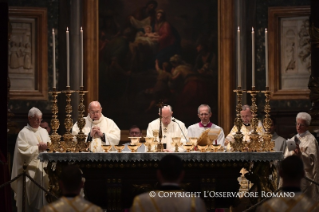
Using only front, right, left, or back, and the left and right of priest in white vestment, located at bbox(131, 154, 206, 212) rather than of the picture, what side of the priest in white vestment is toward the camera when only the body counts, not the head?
back

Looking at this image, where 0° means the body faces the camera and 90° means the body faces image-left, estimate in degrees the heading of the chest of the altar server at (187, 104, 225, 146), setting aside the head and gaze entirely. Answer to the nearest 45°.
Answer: approximately 0°

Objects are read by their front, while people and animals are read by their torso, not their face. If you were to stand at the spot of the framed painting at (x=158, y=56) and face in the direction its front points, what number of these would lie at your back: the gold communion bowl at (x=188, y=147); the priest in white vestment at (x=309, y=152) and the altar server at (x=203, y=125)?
0

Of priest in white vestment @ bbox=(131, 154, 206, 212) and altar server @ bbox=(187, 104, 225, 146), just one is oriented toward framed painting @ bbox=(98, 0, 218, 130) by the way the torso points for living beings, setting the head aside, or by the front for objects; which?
the priest in white vestment

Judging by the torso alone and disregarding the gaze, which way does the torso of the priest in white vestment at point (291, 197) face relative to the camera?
away from the camera

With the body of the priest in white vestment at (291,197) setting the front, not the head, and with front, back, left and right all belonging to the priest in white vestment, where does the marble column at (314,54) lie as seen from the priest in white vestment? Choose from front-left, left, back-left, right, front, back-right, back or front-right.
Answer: front

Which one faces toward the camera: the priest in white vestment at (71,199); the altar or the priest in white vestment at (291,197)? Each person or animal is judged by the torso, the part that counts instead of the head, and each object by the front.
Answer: the altar

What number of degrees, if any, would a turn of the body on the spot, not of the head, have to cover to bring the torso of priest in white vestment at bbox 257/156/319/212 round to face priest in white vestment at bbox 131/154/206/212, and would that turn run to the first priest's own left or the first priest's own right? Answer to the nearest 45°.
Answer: approximately 90° to the first priest's own left

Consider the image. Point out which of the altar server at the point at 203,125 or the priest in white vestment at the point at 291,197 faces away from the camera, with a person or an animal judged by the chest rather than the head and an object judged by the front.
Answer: the priest in white vestment

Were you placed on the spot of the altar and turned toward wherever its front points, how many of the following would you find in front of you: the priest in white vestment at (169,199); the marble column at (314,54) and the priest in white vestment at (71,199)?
2

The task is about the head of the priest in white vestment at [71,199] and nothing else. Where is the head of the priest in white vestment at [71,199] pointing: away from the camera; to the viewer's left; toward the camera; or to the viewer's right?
away from the camera

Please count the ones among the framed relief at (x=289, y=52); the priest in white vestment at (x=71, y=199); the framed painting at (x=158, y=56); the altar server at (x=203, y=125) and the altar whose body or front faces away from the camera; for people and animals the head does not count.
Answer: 1

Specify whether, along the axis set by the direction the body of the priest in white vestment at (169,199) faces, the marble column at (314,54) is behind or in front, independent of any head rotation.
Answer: in front

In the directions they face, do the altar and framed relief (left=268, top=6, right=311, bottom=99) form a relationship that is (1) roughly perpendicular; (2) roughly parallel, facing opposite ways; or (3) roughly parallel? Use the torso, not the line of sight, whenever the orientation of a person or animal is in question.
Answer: roughly parallel

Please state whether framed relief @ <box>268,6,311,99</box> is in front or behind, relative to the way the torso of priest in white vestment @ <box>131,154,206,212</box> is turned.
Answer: in front

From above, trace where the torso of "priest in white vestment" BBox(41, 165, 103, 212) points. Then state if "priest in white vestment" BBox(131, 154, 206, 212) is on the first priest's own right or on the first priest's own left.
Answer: on the first priest's own right

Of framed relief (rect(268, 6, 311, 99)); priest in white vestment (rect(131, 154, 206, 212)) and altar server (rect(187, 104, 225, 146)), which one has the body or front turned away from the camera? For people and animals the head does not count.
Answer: the priest in white vestment

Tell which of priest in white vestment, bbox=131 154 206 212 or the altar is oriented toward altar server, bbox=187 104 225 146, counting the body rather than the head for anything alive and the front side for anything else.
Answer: the priest in white vestment

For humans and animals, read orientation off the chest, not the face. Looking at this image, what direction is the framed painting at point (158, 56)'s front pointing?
toward the camera

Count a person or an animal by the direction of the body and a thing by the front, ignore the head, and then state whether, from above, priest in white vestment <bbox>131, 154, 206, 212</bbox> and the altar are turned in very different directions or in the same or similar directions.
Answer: very different directions

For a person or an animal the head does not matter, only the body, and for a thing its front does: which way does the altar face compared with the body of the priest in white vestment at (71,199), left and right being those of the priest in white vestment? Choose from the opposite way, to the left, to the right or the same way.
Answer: the opposite way

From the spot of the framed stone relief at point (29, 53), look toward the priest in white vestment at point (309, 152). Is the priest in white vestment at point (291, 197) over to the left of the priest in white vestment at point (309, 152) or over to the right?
right

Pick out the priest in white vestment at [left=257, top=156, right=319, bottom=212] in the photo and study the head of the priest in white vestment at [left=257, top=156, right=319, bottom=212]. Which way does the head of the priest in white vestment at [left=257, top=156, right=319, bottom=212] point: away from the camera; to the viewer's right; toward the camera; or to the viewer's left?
away from the camera

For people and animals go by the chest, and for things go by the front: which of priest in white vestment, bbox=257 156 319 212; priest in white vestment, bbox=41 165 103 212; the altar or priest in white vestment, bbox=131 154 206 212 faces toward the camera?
the altar
